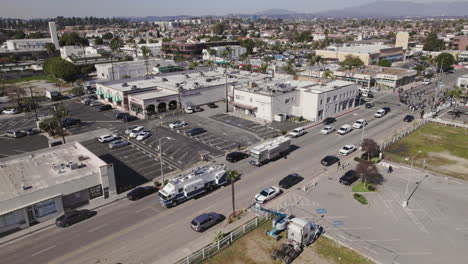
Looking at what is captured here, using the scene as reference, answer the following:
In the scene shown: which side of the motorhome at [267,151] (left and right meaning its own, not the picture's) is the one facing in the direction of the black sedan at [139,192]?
front

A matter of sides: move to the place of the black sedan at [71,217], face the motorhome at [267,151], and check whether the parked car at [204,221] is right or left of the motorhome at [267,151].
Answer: right

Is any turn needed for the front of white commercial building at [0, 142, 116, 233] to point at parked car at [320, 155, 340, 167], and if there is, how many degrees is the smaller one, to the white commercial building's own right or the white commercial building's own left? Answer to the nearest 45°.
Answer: approximately 45° to the white commercial building's own left

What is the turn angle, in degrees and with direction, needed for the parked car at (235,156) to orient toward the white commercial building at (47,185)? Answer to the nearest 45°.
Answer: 0° — it already faces it

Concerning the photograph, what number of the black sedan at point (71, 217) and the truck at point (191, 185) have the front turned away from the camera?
0

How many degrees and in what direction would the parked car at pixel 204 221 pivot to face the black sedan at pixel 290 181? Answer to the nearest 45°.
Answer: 0° — it already faces it

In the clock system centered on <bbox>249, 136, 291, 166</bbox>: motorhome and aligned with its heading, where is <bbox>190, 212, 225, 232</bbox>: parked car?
The parked car is roughly at 11 o'clock from the motorhome.

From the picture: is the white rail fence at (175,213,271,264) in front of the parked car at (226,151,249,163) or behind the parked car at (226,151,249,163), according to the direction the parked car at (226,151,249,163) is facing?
in front

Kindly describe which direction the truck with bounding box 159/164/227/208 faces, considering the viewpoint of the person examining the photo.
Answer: facing the viewer and to the left of the viewer

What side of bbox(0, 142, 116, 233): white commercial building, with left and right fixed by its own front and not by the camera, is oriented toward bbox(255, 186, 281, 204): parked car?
front

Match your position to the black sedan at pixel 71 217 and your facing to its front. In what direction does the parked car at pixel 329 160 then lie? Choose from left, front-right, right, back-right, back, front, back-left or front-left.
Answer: back-left

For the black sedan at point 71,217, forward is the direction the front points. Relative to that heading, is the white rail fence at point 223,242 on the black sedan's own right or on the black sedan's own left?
on the black sedan's own left

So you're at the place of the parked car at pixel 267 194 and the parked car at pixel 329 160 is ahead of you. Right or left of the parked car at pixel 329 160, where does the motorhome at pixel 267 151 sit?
left

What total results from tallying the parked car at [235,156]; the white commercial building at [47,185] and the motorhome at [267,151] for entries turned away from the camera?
0
